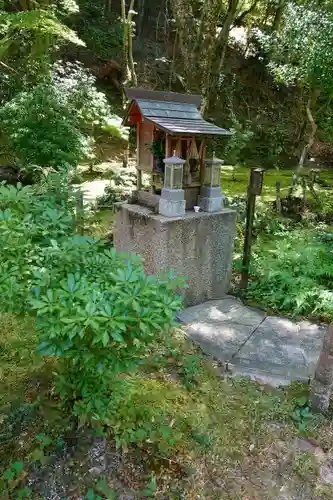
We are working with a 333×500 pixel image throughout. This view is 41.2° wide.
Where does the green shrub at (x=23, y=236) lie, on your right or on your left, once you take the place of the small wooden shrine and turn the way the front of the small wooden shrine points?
on your right

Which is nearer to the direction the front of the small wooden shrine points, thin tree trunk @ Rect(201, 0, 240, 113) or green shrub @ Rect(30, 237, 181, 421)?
the green shrub

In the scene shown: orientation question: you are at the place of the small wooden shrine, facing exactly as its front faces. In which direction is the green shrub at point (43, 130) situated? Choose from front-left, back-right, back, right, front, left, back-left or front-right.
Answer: back

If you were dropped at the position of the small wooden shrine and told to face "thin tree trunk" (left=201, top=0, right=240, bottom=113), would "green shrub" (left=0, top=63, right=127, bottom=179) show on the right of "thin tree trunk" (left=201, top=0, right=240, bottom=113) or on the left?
left

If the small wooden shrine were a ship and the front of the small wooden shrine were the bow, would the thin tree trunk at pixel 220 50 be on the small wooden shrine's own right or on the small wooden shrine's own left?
on the small wooden shrine's own left

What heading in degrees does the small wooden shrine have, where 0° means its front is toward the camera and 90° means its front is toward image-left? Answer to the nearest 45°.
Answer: approximately 315°
